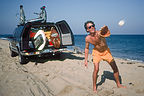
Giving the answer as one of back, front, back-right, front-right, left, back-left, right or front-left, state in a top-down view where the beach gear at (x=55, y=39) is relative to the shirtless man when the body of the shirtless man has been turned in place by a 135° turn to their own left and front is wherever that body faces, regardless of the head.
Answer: left

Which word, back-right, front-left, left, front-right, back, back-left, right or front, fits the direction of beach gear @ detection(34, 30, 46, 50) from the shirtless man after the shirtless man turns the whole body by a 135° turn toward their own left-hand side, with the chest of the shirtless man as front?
left

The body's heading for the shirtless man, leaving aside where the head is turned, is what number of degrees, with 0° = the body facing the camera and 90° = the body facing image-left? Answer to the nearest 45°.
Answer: approximately 0°
